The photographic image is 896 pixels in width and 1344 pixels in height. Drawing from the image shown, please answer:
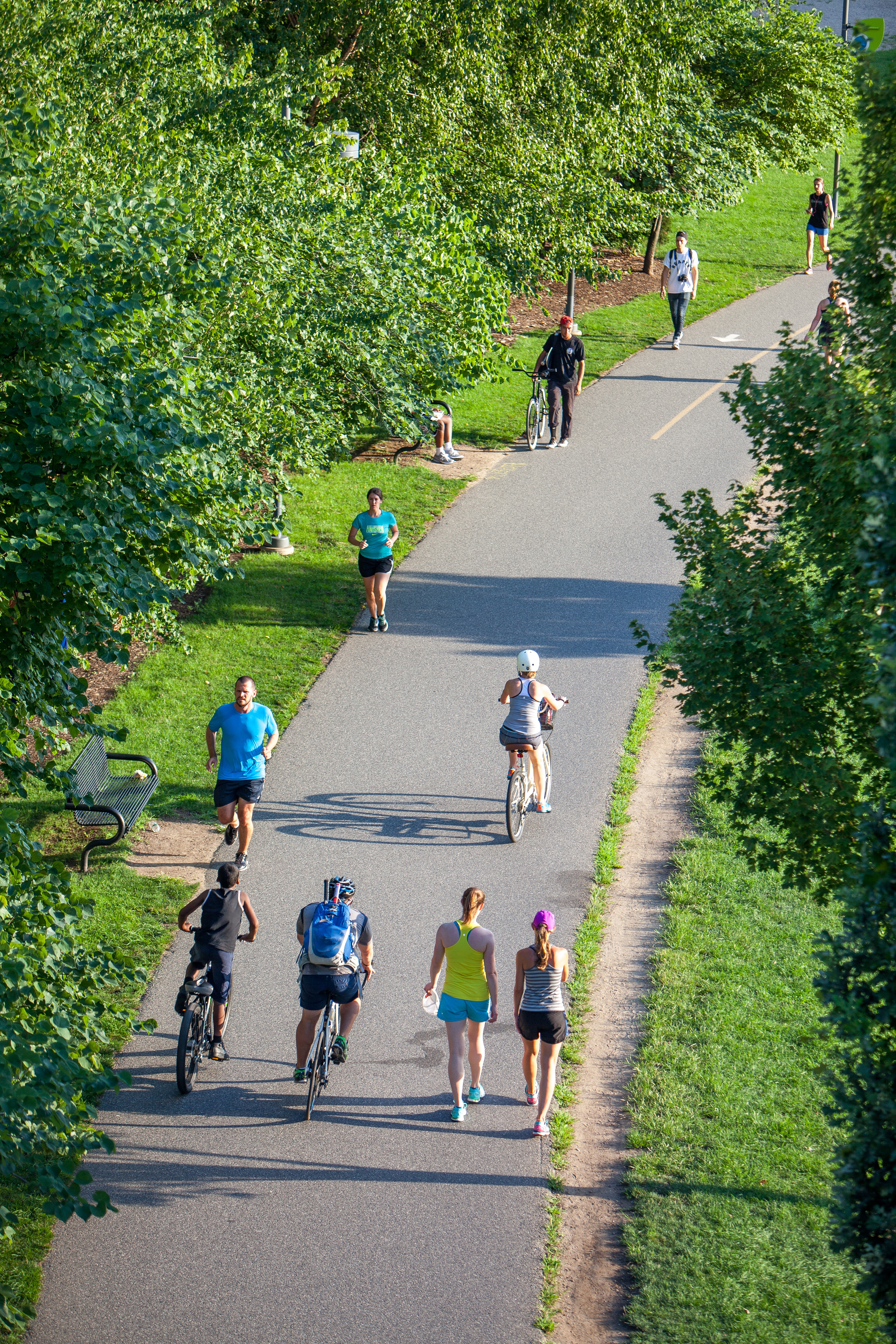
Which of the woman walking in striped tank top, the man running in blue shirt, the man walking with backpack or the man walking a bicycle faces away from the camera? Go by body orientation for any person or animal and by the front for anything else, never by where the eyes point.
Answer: the woman walking in striped tank top

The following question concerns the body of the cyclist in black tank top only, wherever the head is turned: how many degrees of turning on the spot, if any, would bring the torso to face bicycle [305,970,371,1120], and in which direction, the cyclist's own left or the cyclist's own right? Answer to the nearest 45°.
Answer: approximately 135° to the cyclist's own right

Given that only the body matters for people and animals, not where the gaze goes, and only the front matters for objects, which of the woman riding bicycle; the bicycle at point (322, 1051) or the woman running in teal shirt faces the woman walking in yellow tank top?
the woman running in teal shirt

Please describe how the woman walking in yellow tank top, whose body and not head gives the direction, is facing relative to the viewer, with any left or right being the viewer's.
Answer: facing away from the viewer

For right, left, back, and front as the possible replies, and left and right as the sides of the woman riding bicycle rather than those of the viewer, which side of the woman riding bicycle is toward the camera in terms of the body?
back

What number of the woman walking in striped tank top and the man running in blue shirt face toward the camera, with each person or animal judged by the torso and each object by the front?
1

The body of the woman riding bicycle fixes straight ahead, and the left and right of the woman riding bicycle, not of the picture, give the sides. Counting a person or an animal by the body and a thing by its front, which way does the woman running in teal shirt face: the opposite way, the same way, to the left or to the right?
the opposite way

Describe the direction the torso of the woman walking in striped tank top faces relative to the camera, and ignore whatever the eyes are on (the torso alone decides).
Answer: away from the camera

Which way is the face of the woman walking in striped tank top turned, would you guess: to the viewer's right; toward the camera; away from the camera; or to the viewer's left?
away from the camera

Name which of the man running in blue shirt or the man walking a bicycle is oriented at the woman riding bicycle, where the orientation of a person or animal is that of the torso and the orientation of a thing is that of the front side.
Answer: the man walking a bicycle

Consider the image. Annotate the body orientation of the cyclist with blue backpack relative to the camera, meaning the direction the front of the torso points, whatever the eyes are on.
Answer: away from the camera

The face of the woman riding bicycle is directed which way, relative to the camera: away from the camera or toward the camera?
away from the camera

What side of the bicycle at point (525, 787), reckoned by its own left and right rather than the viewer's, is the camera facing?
back

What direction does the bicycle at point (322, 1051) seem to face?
away from the camera
